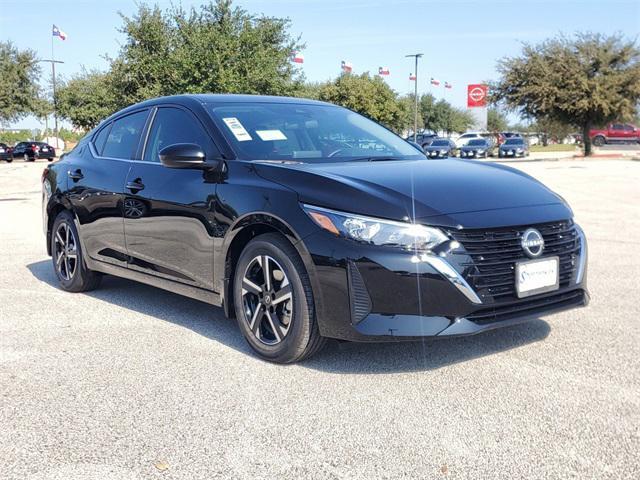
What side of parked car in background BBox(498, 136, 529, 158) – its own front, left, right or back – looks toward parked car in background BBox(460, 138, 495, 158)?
right

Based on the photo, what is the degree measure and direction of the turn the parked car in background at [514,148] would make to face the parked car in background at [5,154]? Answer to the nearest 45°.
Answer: approximately 90° to its right

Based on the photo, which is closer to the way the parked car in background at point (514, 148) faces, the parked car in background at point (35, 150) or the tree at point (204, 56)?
the tree

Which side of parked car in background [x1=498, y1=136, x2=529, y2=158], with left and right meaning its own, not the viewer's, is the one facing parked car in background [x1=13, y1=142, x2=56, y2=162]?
right

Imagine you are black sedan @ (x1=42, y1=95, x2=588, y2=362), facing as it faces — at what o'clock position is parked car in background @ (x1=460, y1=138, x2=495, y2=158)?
The parked car in background is roughly at 8 o'clock from the black sedan.

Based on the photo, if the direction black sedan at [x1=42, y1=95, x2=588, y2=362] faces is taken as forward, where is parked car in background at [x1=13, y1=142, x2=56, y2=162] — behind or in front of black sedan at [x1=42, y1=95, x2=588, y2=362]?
behind

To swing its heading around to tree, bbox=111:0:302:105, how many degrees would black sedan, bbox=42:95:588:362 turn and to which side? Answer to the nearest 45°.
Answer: approximately 135° to its left

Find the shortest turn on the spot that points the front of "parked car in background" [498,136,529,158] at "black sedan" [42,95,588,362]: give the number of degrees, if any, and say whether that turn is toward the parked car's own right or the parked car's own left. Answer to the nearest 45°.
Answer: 0° — it already faces it

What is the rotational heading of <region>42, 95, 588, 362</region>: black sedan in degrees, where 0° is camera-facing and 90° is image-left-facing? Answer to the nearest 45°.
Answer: approximately 315°

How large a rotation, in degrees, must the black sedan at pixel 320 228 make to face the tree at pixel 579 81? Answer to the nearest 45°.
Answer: approximately 135° to its left

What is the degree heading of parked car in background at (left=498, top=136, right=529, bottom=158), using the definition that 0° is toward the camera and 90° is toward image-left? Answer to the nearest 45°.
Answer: approximately 0°
